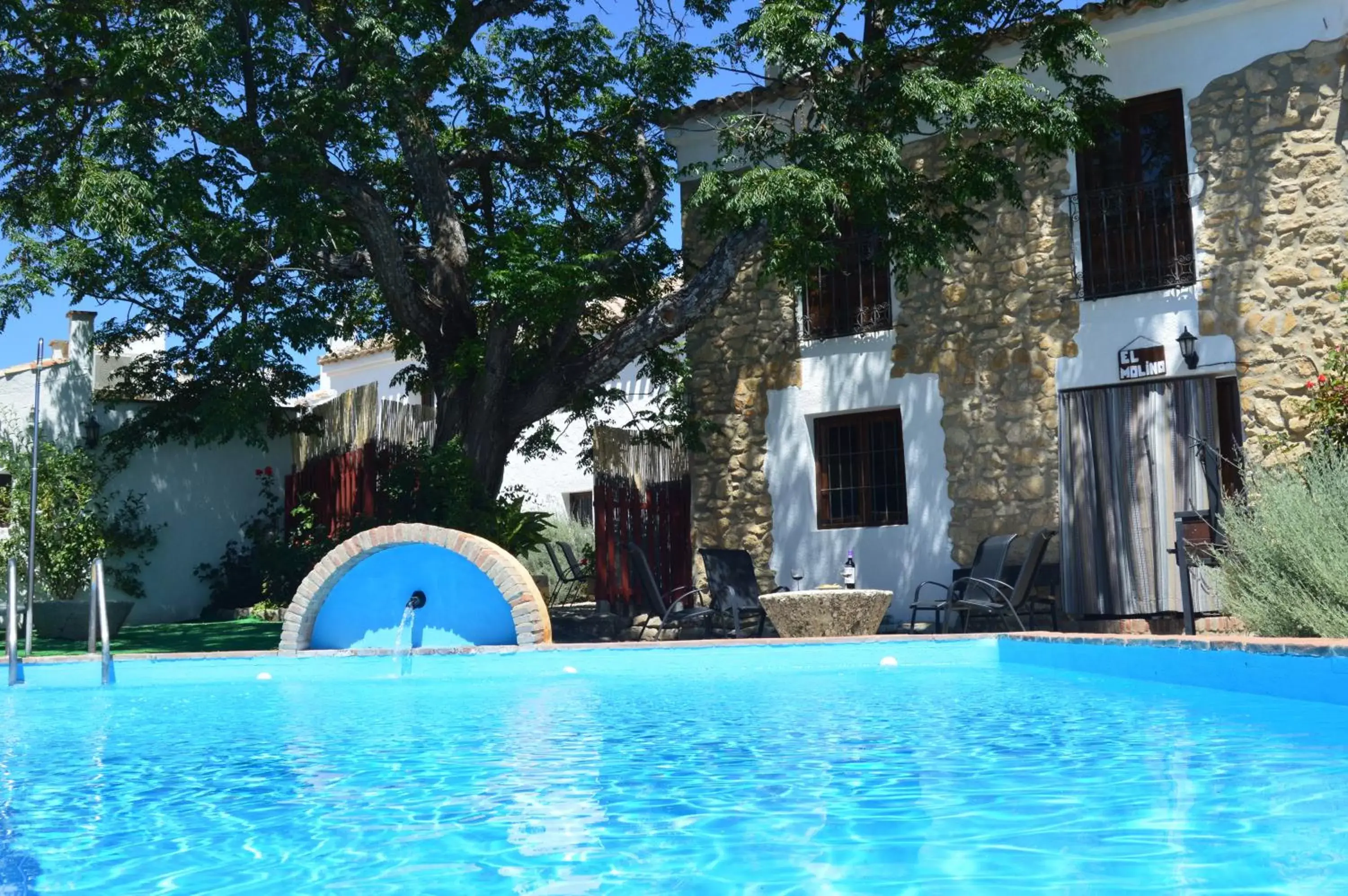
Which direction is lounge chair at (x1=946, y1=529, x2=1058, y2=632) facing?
to the viewer's left

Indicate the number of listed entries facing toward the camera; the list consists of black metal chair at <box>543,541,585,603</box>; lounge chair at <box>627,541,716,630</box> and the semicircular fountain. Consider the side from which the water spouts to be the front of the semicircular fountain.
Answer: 1

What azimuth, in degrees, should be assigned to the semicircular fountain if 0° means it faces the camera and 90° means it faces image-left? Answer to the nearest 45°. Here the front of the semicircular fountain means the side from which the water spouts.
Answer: approximately 0°

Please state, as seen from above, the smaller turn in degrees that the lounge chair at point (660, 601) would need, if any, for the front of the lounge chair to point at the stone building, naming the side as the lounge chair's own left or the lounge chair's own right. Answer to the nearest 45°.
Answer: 0° — it already faces it

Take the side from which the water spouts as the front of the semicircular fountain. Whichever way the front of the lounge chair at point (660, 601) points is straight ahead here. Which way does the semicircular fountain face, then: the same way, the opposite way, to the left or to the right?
to the right

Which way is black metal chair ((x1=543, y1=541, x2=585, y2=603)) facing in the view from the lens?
facing to the right of the viewer

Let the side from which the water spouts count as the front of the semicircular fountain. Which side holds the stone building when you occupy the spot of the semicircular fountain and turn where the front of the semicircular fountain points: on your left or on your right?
on your left

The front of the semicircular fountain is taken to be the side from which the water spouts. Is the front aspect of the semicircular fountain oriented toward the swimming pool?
yes

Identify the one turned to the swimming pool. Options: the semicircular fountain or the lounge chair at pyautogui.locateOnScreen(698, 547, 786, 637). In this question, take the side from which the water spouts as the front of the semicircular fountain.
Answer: the semicircular fountain

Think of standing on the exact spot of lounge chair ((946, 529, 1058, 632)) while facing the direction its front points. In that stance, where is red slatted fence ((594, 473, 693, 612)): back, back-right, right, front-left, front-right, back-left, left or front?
front-right
